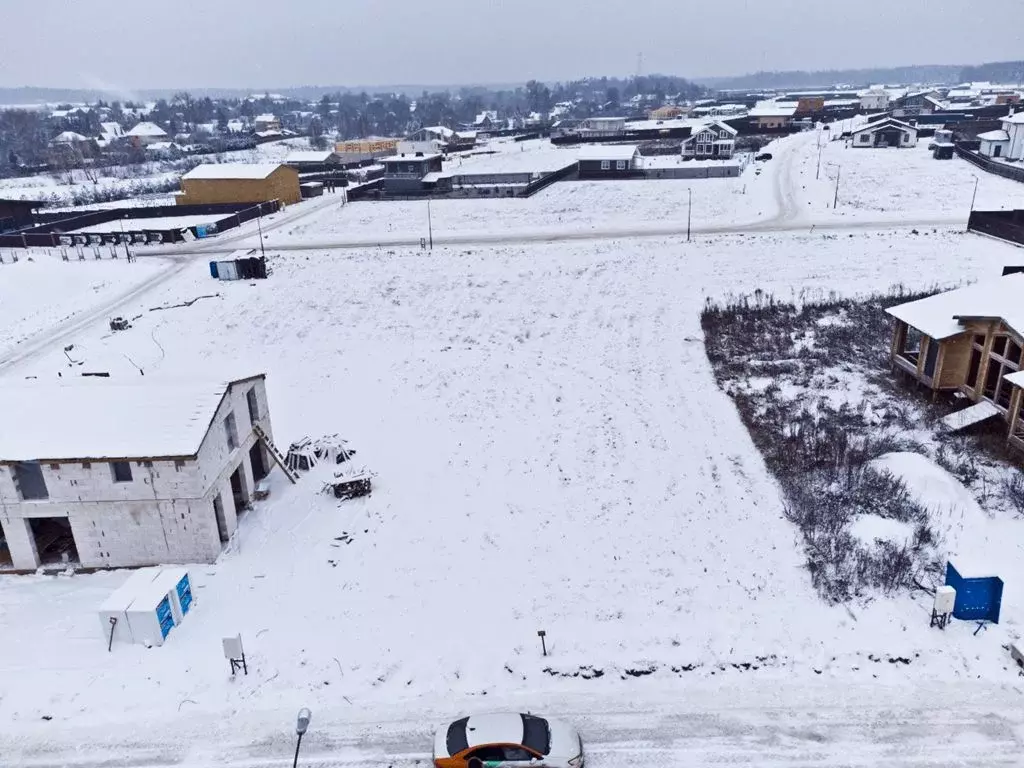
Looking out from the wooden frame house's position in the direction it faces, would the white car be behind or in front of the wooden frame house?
in front

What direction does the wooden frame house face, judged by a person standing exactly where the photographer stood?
facing the viewer and to the left of the viewer

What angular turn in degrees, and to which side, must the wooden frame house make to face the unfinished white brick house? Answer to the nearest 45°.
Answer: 0° — it already faces it

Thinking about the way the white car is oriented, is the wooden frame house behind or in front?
in front

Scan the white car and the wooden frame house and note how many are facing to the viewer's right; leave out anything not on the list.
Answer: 1

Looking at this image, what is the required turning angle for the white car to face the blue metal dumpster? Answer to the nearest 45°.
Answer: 0° — it already faces it

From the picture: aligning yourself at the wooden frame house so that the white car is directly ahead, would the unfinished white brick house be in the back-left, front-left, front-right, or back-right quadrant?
front-right

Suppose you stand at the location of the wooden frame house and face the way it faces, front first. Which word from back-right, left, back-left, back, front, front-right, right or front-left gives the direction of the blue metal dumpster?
front-left

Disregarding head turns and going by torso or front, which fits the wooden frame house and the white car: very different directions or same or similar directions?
very different directions

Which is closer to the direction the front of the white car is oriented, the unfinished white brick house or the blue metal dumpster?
the blue metal dumpster

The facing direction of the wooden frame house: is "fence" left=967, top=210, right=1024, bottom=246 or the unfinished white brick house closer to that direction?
the unfinished white brick house

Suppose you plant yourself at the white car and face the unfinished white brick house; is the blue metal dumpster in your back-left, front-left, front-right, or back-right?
back-right

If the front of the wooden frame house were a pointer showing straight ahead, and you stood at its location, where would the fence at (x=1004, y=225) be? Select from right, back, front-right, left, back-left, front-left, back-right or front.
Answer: back-right

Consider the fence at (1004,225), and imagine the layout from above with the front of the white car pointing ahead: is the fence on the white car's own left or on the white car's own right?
on the white car's own left

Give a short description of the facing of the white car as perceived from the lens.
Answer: facing to the right of the viewer

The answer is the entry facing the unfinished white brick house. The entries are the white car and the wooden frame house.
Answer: the wooden frame house

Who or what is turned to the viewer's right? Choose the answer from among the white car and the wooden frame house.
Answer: the white car
